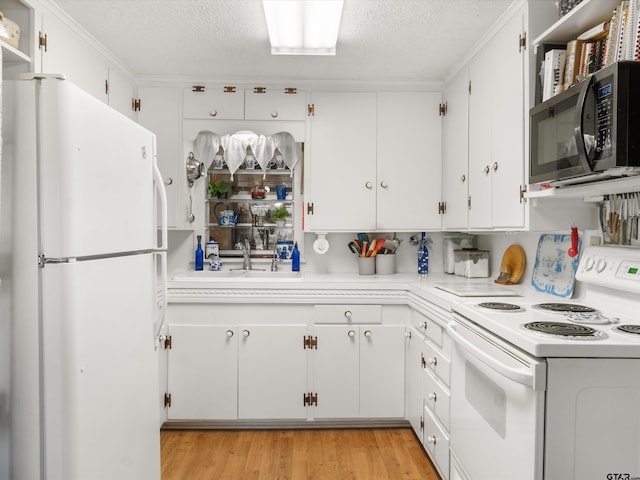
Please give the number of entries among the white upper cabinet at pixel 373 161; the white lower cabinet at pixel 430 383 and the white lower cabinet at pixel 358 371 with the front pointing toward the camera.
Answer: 2

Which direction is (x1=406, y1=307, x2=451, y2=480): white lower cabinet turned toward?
to the viewer's left

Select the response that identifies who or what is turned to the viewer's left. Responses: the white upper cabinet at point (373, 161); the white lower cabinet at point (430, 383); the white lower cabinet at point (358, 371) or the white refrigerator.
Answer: the white lower cabinet at point (430, 383)

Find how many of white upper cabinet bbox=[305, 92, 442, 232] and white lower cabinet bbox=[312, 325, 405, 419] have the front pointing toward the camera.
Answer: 2

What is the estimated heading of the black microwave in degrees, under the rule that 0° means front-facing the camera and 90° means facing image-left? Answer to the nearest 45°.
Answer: approximately 45°

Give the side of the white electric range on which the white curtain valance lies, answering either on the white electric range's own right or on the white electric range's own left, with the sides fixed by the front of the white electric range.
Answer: on the white electric range's own right

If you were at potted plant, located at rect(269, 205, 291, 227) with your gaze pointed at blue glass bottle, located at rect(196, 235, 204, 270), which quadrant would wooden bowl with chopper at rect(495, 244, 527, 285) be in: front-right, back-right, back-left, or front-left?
back-left

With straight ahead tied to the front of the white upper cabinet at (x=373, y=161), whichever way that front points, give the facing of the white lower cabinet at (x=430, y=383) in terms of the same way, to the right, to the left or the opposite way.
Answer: to the right

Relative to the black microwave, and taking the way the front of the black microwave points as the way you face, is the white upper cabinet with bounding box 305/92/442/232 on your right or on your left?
on your right

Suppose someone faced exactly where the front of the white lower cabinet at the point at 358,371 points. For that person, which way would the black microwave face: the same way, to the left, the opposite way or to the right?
to the right

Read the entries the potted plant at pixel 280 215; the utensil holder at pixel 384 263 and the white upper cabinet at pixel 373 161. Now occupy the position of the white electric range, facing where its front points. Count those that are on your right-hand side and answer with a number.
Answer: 3
